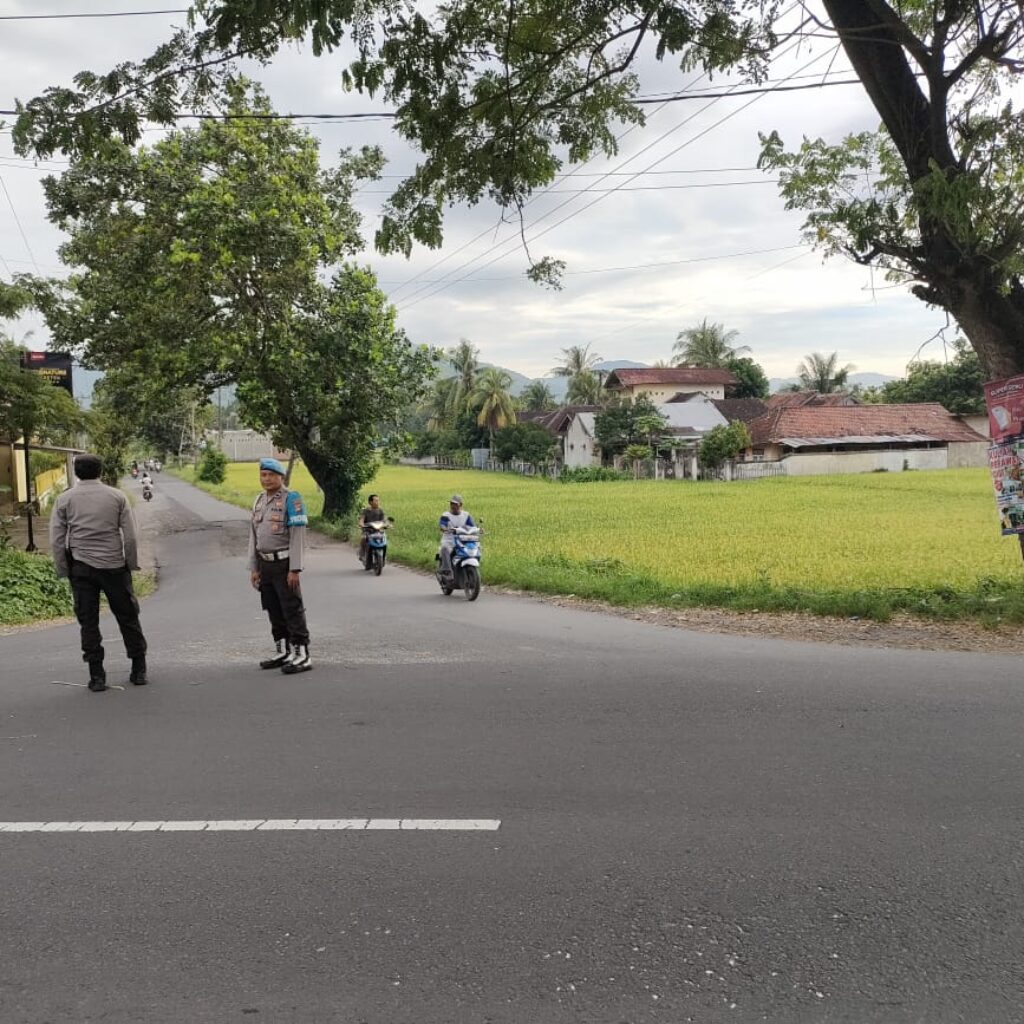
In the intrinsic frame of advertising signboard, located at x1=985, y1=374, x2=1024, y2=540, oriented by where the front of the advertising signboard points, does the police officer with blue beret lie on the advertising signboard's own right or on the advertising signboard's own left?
on the advertising signboard's own right

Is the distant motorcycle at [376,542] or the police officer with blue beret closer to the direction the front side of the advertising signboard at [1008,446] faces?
the police officer with blue beret

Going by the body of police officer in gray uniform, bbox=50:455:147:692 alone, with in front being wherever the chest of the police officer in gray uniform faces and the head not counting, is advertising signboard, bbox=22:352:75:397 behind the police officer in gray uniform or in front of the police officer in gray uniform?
in front

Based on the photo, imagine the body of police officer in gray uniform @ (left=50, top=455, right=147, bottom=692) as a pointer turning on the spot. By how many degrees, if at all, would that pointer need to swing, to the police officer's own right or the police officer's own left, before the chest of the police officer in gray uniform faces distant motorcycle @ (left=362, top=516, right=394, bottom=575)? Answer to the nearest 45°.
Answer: approximately 45° to the police officer's own right

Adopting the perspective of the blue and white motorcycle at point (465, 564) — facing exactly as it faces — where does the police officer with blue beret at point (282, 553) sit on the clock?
The police officer with blue beret is roughly at 2 o'clock from the blue and white motorcycle.

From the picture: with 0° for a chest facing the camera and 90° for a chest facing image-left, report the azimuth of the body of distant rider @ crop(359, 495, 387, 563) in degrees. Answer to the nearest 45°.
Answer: approximately 315°

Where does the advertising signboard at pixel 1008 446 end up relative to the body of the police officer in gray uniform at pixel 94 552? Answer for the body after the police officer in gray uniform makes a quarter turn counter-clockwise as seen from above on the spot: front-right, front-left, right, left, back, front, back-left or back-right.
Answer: back

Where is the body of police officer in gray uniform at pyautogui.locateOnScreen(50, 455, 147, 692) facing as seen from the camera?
away from the camera

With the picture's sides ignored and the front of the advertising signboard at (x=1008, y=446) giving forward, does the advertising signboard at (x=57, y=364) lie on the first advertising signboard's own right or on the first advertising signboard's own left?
on the first advertising signboard's own right

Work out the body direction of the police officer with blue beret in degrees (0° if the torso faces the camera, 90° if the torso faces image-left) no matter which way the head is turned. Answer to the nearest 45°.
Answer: approximately 45°
